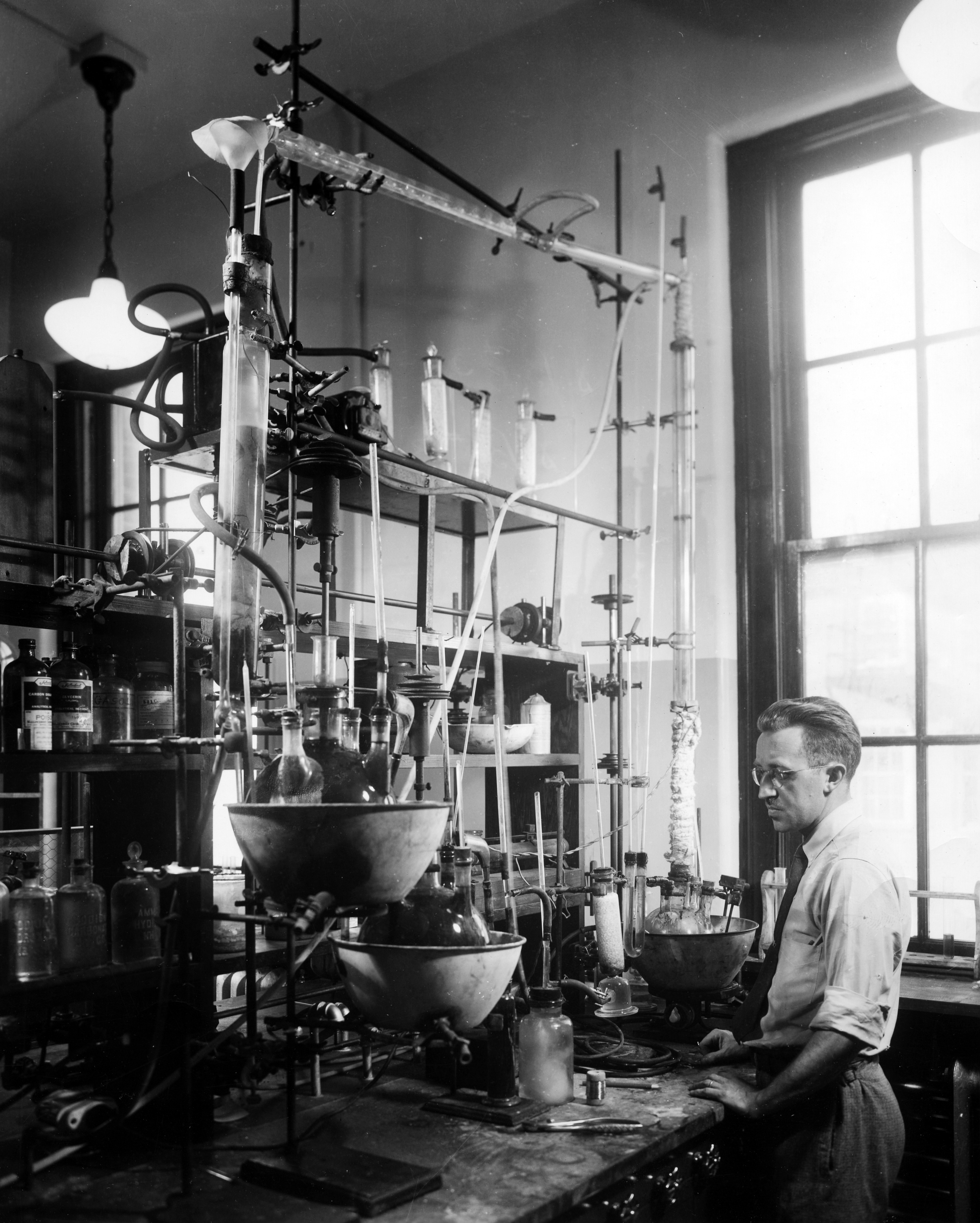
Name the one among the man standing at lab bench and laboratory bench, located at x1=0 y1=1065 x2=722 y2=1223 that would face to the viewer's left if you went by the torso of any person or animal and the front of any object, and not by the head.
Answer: the man standing at lab bench

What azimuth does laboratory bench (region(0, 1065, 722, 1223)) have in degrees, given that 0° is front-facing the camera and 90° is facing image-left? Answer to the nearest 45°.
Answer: approximately 315°

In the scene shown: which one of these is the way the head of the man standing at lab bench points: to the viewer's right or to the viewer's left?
to the viewer's left

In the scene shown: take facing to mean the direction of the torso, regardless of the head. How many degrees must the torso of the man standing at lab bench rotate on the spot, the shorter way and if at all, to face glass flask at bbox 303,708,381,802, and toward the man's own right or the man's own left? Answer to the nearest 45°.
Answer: approximately 45° to the man's own left

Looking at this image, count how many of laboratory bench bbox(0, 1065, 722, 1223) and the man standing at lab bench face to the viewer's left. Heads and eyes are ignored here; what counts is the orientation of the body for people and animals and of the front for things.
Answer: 1

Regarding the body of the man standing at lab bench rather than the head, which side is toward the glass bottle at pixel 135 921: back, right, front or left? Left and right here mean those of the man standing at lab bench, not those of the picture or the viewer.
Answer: front

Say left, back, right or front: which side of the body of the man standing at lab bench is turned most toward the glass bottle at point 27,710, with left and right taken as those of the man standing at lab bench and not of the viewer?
front

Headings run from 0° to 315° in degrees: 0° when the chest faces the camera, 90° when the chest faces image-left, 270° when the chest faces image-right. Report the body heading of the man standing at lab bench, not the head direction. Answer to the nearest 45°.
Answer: approximately 90°

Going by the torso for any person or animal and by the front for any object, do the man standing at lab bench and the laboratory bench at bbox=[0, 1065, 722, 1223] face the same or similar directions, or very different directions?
very different directions

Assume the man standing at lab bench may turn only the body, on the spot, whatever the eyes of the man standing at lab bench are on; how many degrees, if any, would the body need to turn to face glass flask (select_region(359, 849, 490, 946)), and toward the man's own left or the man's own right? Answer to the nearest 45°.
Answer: approximately 45° to the man's own left
